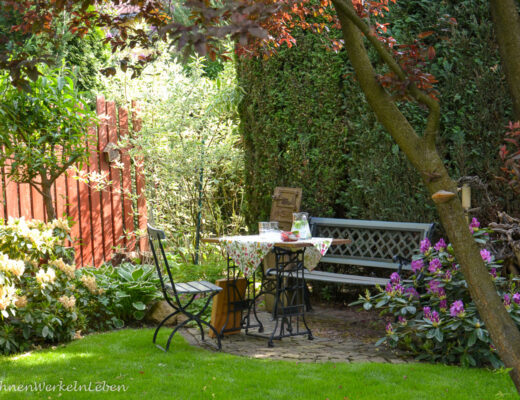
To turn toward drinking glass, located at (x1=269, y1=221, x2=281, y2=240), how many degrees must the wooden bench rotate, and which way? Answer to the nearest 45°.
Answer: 0° — it already faces it

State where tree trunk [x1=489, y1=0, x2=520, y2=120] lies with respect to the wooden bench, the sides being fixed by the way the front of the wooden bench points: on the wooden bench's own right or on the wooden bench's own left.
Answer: on the wooden bench's own left

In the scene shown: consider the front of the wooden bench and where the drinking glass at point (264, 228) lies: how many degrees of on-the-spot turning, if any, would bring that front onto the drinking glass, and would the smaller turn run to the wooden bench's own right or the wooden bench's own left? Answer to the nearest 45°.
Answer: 0° — it already faces it

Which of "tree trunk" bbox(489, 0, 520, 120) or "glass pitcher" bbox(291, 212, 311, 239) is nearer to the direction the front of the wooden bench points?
the glass pitcher

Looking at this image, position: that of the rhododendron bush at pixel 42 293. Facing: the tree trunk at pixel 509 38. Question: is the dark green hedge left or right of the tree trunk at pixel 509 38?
left

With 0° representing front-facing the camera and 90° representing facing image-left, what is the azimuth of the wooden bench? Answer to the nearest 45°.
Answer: approximately 45°
